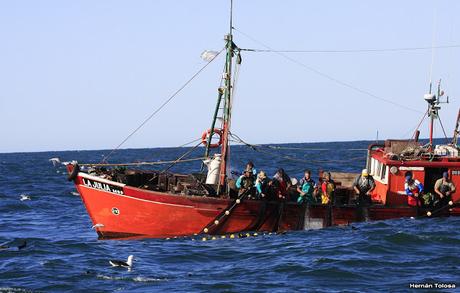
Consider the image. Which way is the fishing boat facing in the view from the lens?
facing the viewer and to the left of the viewer

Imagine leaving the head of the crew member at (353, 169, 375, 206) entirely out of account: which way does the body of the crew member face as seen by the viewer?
toward the camera

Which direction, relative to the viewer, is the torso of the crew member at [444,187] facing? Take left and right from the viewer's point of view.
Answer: facing the viewer

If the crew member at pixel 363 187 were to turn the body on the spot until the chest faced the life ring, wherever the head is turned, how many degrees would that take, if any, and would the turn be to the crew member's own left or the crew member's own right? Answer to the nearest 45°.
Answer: approximately 90° to the crew member's own right

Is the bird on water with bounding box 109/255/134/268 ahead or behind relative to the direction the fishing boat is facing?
ahead

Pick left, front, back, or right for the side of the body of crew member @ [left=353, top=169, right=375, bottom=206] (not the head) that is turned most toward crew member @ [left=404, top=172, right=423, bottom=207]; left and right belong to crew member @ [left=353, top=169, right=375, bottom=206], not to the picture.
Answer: left

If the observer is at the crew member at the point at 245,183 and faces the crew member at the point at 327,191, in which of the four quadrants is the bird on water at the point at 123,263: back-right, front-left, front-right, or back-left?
back-right
